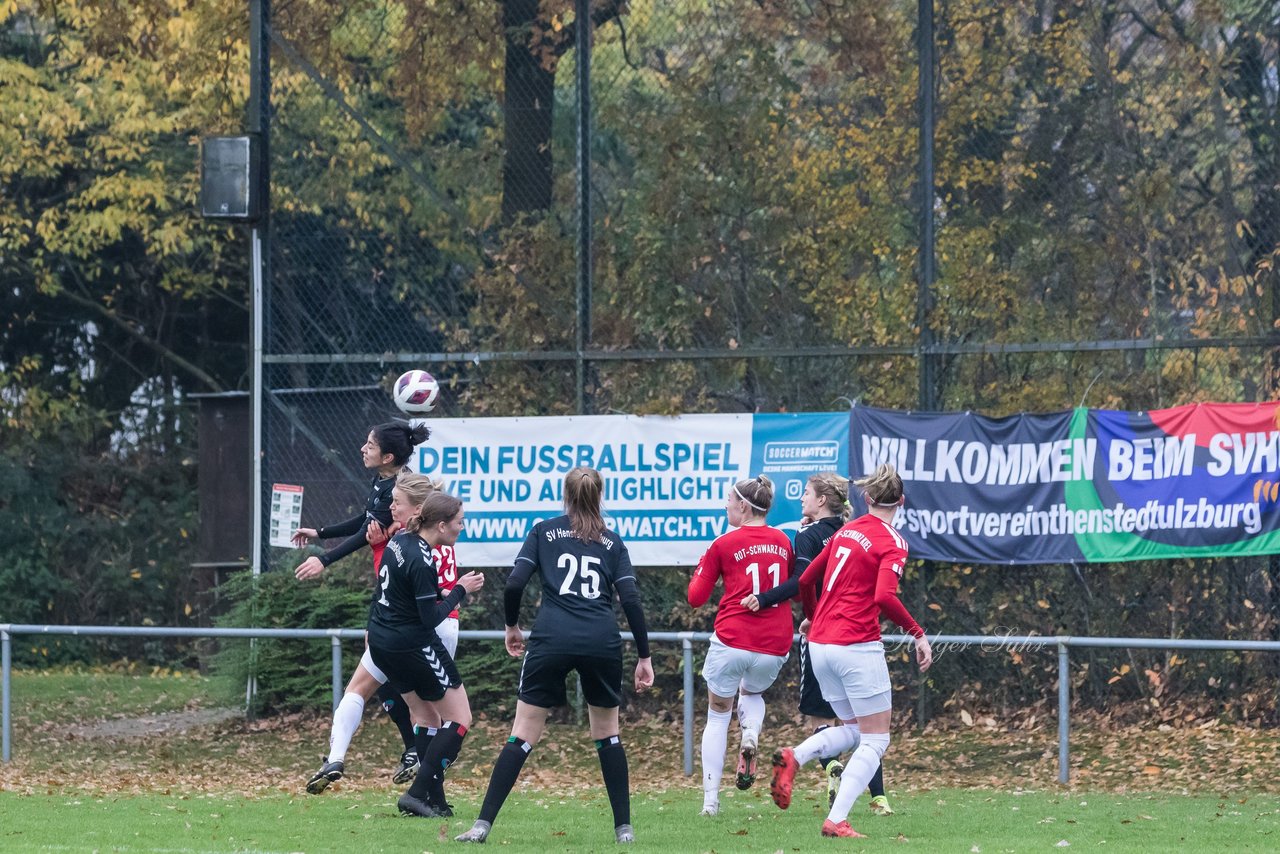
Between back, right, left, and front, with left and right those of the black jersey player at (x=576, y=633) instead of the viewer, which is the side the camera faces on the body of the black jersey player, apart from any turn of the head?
back

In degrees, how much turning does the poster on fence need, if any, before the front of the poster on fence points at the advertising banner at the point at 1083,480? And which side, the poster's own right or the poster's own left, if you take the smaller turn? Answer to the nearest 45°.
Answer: approximately 45° to the poster's own left

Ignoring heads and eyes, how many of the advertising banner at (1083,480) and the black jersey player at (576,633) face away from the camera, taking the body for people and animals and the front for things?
1

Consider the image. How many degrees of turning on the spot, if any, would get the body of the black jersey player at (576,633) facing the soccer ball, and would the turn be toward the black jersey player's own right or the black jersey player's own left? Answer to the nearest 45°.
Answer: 0° — they already face it

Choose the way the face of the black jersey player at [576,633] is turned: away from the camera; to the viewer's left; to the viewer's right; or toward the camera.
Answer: away from the camera

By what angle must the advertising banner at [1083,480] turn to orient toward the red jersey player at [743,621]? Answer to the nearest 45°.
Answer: approximately 45° to its right

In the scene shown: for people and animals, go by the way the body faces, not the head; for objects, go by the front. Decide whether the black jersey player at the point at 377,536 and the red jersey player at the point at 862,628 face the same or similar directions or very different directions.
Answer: very different directions

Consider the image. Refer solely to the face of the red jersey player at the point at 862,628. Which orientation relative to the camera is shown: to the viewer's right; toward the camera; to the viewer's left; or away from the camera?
away from the camera

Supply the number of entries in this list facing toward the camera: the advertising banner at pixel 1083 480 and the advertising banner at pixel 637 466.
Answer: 2
